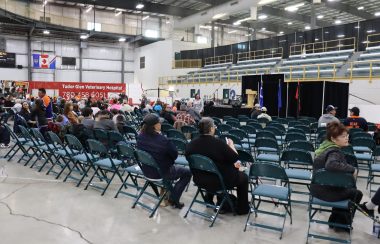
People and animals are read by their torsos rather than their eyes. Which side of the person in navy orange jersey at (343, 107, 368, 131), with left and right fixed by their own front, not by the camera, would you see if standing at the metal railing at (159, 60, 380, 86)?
front

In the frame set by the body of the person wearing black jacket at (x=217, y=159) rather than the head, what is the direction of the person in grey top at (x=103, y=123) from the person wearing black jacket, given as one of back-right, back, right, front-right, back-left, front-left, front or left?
left

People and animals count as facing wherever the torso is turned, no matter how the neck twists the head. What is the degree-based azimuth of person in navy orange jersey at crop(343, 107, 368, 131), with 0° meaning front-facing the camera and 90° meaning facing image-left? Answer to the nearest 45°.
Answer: approximately 180°

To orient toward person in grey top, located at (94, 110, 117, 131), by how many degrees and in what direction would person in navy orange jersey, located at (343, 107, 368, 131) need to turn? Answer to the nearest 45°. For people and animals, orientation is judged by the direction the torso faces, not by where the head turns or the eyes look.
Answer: approximately 135° to their left

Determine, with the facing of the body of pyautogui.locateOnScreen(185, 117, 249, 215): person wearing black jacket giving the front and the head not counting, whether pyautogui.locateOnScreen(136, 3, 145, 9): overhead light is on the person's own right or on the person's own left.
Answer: on the person's own left

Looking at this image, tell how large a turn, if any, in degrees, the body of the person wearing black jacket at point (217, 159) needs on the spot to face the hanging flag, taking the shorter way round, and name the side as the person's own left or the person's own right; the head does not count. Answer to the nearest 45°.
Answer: approximately 90° to the person's own left

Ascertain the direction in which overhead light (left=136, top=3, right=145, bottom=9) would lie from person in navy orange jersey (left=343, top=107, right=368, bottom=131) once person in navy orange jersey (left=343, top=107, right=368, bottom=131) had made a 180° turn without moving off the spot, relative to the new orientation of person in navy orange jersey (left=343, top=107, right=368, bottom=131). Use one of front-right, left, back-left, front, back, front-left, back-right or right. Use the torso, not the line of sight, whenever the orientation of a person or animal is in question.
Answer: back-right

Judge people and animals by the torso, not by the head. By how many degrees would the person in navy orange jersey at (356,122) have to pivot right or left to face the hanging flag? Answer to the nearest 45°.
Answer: approximately 45° to their left

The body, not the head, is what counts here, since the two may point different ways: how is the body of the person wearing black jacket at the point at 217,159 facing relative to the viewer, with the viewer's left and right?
facing away from the viewer and to the right of the viewer

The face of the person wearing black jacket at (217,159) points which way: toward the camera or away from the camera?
away from the camera

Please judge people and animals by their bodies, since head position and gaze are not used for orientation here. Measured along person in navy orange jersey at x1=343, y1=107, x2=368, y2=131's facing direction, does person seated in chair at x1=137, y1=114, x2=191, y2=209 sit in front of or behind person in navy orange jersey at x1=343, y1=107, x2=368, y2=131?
behind

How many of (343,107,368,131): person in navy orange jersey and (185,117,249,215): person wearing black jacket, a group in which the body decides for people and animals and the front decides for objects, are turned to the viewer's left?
0

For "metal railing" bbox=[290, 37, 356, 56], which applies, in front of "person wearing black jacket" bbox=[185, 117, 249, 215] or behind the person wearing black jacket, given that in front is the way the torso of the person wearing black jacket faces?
in front
